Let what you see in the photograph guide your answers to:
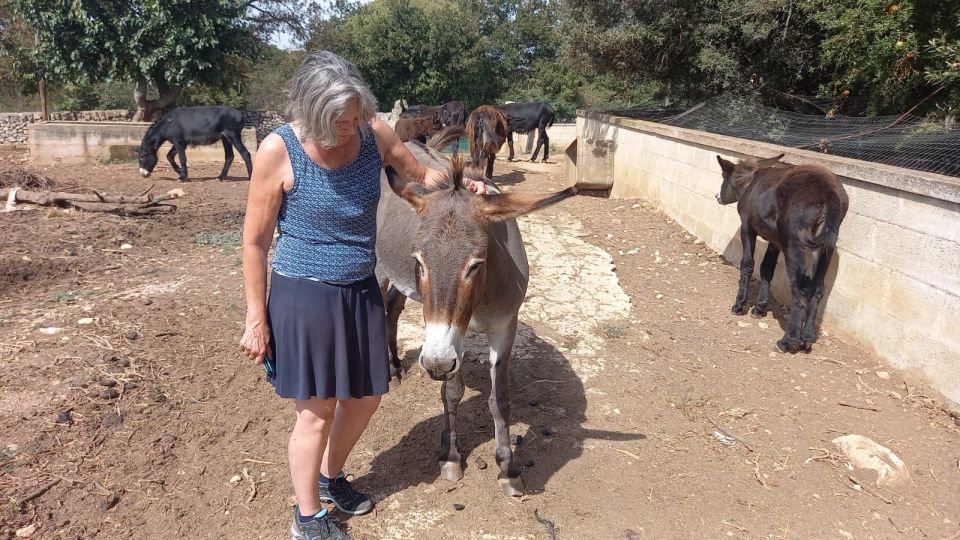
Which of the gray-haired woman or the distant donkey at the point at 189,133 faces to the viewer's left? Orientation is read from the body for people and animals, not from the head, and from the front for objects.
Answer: the distant donkey

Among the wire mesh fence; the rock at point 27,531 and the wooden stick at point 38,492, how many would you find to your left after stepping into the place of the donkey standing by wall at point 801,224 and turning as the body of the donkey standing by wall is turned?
2

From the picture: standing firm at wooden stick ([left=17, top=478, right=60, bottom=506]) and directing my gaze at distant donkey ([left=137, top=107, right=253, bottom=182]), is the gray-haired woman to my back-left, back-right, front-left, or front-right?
back-right

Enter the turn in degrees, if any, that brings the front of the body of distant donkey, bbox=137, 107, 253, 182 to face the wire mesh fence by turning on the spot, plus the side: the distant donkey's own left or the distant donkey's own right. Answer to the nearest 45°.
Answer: approximately 135° to the distant donkey's own left

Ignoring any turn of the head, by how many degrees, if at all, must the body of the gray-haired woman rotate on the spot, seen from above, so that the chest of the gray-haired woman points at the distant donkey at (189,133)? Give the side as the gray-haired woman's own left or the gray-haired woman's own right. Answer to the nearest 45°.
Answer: approximately 135° to the gray-haired woman's own left

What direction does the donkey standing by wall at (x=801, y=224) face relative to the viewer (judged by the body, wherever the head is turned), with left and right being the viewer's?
facing away from the viewer and to the left of the viewer

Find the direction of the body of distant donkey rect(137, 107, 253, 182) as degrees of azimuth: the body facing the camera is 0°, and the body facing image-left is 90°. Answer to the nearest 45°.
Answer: approximately 90°

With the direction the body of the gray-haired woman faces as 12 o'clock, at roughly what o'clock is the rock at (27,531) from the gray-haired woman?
The rock is roughly at 5 o'clock from the gray-haired woman.

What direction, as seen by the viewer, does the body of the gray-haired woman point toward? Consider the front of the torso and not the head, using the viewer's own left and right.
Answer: facing the viewer and to the right of the viewer

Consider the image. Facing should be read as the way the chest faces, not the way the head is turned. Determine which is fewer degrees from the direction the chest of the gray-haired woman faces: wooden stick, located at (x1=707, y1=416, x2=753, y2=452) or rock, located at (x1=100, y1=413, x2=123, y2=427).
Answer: the wooden stick

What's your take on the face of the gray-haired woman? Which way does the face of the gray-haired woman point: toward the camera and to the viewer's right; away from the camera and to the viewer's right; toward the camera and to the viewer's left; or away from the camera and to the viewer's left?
toward the camera and to the viewer's right

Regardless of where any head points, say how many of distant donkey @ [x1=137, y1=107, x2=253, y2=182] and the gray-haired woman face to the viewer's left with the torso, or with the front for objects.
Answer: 1
